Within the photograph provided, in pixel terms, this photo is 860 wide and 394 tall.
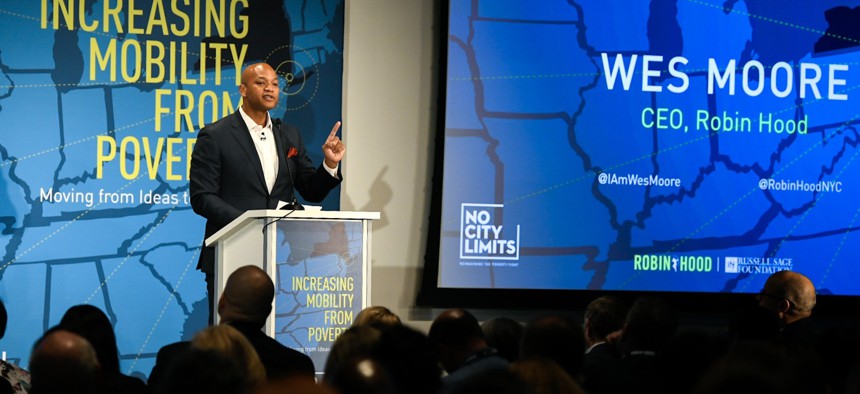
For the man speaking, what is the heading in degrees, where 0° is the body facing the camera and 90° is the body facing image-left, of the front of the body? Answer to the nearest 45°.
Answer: approximately 315°

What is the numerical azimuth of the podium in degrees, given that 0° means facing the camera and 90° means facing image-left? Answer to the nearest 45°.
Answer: approximately 315°

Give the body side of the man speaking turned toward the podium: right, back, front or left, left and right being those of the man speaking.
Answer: front

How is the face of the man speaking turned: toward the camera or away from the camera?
toward the camera

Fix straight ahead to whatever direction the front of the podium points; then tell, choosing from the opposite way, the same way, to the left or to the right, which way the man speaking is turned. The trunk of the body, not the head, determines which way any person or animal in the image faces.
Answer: the same way

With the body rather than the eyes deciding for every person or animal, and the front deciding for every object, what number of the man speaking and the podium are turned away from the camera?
0
